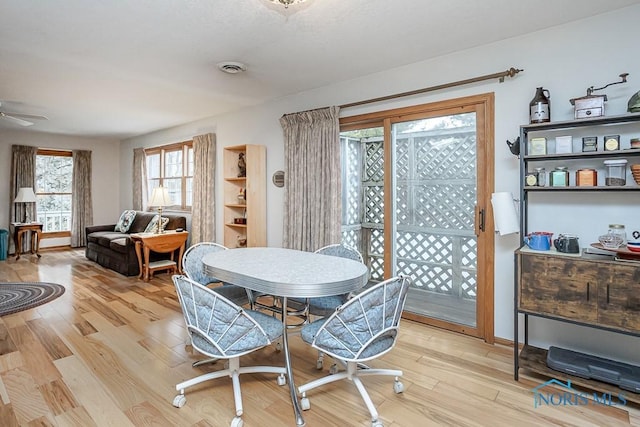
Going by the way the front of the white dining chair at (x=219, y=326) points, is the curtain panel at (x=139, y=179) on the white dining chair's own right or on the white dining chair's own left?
on the white dining chair's own left

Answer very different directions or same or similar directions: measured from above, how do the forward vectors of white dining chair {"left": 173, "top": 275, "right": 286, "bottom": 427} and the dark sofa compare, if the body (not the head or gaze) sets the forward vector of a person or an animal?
very different directions

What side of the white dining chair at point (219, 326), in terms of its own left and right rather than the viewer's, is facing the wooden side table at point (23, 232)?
left

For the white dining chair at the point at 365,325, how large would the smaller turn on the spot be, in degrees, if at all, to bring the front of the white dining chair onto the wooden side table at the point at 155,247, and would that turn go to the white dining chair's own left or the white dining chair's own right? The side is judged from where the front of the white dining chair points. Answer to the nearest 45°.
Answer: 0° — it already faces it

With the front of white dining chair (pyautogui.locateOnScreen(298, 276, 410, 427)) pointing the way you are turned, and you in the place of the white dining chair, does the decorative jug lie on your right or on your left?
on your right

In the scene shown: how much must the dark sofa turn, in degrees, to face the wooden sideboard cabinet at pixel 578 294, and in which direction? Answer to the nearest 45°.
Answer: approximately 90° to its left

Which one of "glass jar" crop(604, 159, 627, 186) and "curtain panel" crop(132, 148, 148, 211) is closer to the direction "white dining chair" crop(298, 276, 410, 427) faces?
the curtain panel

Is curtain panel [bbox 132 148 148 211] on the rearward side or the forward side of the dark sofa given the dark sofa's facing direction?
on the rearward side

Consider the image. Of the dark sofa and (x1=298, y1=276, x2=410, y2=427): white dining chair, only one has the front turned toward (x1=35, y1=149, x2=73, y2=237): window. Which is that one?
the white dining chair

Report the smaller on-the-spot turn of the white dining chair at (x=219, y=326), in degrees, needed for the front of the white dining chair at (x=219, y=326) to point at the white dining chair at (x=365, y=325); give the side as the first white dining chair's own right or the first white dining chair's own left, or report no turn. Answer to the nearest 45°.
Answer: approximately 45° to the first white dining chair's own right

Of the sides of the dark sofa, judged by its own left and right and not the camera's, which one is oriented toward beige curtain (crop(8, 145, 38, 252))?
right
